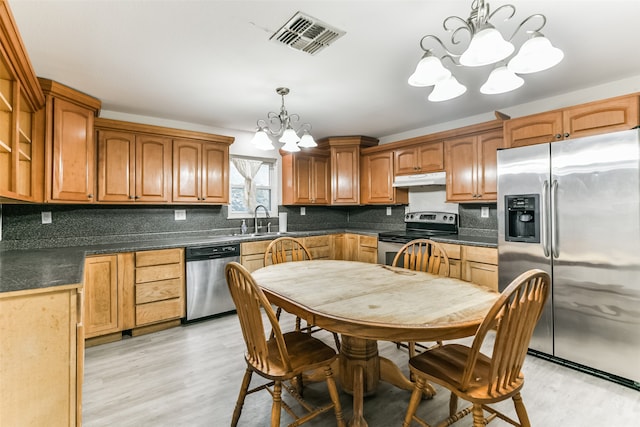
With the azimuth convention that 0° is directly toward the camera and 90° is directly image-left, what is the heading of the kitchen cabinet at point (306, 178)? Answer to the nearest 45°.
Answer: approximately 315°

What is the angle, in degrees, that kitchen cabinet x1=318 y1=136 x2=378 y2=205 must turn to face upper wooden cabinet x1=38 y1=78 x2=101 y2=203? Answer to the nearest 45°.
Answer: approximately 45° to its right

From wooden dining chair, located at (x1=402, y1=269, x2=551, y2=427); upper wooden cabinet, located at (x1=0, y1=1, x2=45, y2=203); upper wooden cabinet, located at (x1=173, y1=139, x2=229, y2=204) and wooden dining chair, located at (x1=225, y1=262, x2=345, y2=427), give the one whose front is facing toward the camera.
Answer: upper wooden cabinet, located at (x1=173, y1=139, x2=229, y2=204)

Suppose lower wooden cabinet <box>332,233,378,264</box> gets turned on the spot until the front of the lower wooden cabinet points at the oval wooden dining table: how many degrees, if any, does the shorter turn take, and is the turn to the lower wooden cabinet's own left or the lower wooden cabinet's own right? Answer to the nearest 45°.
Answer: approximately 45° to the lower wooden cabinet's own left

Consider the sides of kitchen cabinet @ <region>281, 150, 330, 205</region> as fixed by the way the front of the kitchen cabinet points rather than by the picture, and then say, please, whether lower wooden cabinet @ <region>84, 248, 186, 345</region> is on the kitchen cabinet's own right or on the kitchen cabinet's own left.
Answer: on the kitchen cabinet's own right

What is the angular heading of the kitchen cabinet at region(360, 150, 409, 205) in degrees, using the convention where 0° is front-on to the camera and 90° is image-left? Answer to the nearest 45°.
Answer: approximately 45°
